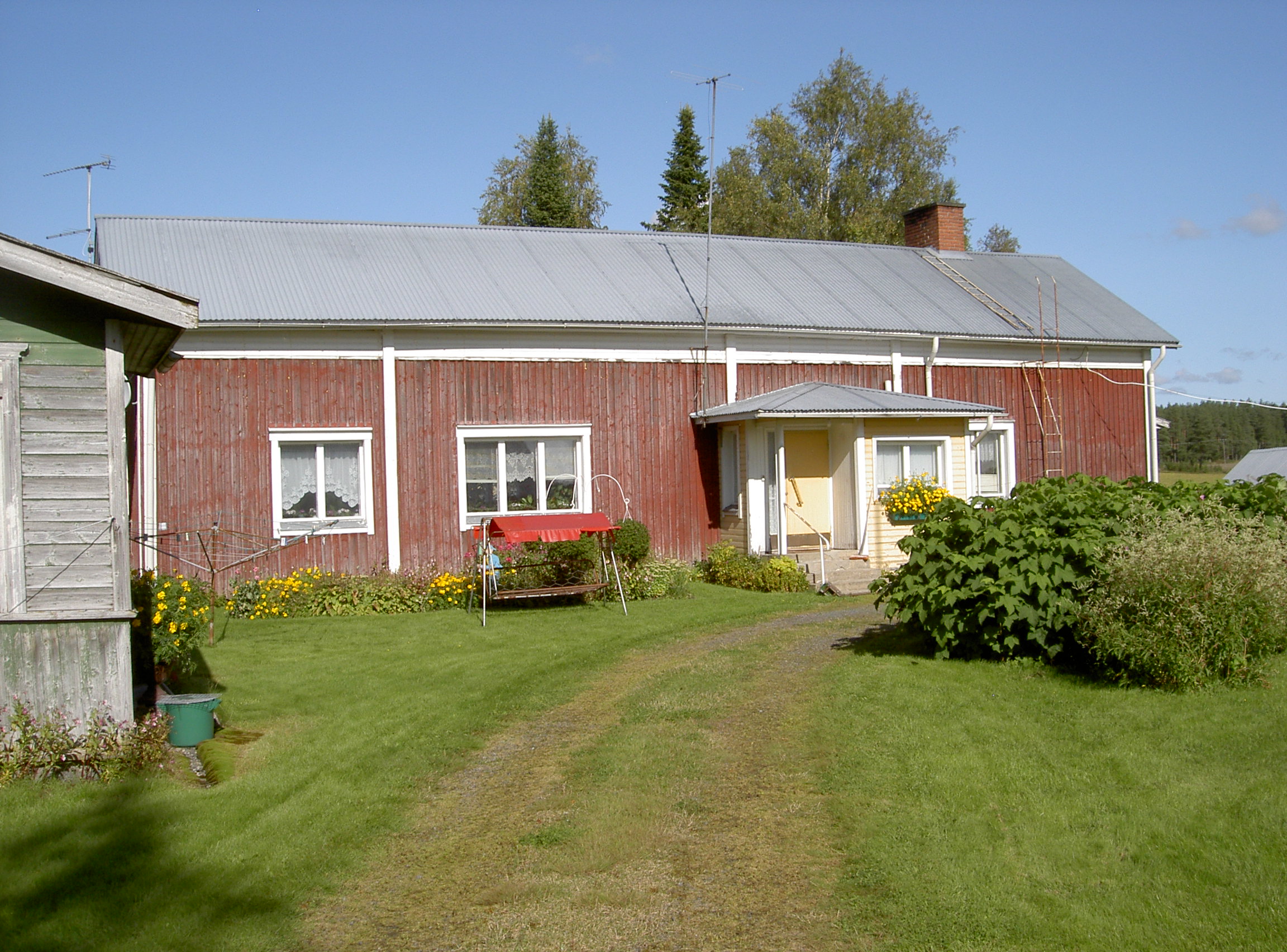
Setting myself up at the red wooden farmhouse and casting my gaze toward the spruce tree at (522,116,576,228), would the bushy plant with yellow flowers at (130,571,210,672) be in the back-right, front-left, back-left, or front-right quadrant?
back-left

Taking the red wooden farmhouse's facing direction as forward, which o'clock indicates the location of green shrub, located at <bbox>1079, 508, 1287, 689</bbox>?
The green shrub is roughly at 11 o'clock from the red wooden farmhouse.

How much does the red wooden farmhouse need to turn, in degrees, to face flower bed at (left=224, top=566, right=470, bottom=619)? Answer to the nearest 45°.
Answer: approximately 45° to its right

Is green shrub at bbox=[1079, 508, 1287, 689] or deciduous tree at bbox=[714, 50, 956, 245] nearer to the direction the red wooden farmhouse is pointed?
the green shrub

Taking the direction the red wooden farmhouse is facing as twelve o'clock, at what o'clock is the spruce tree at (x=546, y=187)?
The spruce tree is roughly at 6 o'clock from the red wooden farmhouse.

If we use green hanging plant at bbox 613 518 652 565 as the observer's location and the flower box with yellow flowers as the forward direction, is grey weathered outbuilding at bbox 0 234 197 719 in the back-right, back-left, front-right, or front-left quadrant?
back-right

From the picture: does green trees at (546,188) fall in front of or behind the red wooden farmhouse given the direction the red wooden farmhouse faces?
behind

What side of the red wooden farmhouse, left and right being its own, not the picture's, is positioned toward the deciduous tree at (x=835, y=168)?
back

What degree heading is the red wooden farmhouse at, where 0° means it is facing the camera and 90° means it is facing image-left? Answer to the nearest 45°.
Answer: approximately 0°
